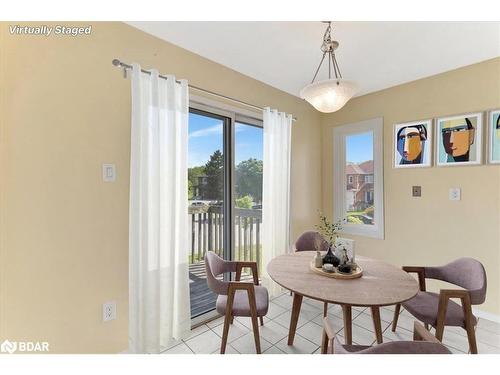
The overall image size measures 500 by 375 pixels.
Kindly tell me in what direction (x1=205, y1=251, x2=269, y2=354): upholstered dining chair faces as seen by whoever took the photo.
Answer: facing to the right of the viewer

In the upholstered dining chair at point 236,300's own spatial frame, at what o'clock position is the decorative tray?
The decorative tray is roughly at 12 o'clock from the upholstered dining chair.

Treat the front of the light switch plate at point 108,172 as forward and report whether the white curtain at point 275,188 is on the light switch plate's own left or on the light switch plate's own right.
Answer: on the light switch plate's own left

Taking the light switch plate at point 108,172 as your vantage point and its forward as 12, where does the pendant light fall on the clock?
The pendant light is roughly at 10 o'clock from the light switch plate.

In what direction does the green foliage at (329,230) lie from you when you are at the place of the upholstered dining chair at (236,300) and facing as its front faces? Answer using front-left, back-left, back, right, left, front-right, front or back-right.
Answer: front-left

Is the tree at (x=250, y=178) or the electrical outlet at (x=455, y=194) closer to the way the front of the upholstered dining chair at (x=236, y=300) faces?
the electrical outlet

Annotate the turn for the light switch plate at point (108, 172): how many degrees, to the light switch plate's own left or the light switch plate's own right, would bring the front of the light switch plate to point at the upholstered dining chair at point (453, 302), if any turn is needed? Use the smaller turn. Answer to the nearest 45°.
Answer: approximately 45° to the light switch plate's own left

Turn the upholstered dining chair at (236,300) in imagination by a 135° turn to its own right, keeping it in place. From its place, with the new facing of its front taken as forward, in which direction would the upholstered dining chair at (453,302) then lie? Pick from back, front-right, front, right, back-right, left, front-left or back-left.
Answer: back-left

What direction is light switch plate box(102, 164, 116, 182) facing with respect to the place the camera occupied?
facing the viewer

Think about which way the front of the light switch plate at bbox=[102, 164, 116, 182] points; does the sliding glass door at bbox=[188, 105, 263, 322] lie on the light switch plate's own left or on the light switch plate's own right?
on the light switch plate's own left

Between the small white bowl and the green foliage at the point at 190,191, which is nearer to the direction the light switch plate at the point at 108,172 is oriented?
the small white bowl

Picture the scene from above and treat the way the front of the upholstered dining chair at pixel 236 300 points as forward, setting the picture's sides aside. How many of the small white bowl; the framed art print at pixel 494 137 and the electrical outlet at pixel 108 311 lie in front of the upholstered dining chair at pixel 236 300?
2
